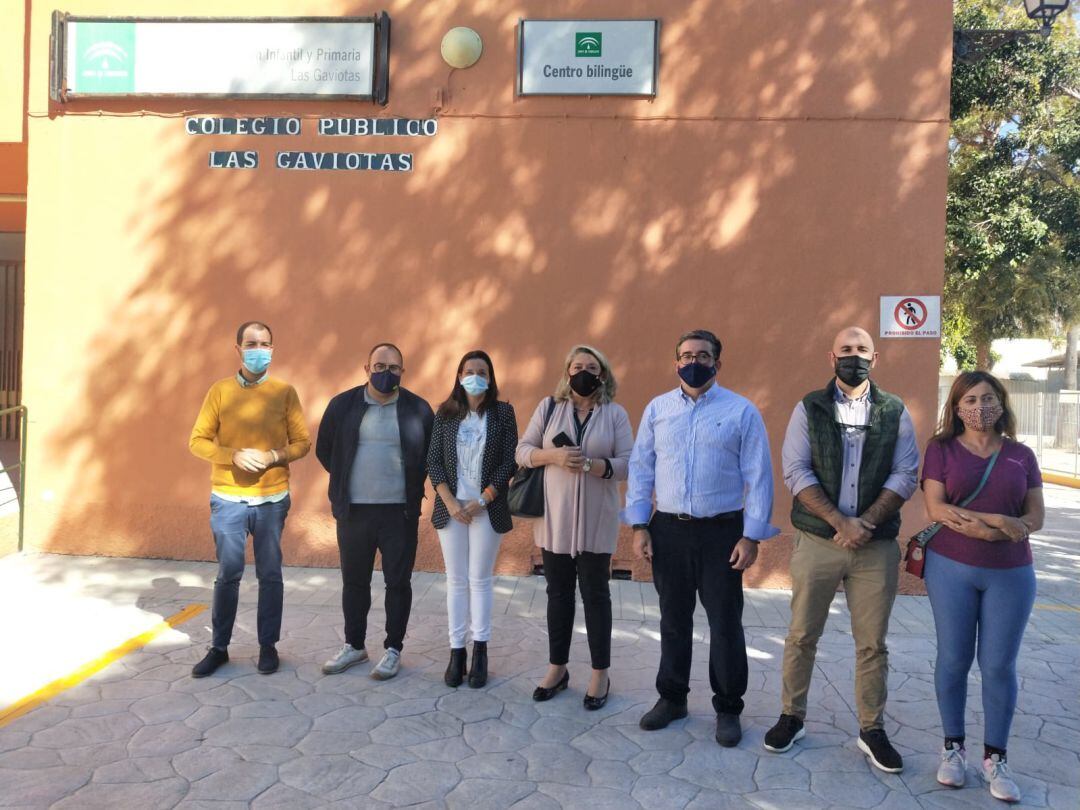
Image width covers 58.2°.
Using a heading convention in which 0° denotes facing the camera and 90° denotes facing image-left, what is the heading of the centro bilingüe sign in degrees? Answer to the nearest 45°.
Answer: approximately 0°

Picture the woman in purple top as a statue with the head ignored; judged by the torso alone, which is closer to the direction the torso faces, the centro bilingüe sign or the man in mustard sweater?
the man in mustard sweater

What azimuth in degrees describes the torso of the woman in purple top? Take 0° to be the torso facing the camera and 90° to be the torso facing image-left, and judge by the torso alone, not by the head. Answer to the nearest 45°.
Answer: approximately 0°

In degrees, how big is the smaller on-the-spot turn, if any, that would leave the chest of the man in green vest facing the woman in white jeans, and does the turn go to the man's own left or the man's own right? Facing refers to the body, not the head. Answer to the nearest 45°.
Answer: approximately 90° to the man's own right

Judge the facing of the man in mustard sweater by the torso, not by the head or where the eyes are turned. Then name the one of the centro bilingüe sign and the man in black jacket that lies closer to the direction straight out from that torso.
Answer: the man in black jacket

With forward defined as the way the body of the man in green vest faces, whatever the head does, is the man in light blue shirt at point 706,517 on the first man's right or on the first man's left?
on the first man's right
